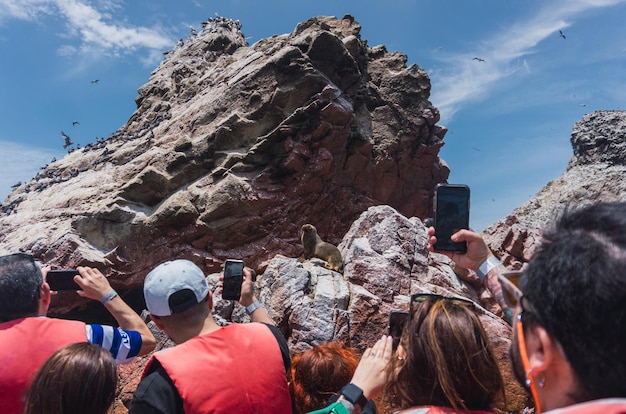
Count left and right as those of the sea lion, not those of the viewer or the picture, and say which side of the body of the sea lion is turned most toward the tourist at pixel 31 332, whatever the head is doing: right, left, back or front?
left

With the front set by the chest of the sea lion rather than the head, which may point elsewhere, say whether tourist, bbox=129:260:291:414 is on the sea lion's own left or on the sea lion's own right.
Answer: on the sea lion's own left

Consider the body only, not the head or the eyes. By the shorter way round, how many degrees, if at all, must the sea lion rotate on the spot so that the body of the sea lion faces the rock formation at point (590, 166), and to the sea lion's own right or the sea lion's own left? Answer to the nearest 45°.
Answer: approximately 135° to the sea lion's own right

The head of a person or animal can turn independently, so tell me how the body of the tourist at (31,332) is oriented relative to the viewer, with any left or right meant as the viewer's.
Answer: facing away from the viewer and to the right of the viewer

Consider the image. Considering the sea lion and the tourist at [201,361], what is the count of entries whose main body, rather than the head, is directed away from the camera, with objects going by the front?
1

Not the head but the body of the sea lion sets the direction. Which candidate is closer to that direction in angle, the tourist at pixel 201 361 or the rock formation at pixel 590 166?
the tourist

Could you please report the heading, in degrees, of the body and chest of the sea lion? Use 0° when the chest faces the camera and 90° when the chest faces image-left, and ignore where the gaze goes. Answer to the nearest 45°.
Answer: approximately 90°

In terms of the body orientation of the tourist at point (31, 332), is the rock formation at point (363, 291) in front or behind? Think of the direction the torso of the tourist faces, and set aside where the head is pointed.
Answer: in front

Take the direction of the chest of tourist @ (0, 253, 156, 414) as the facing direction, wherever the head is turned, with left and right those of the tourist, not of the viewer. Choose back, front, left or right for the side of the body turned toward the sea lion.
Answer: front

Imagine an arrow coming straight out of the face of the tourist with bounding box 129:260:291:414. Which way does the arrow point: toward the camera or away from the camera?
away from the camera

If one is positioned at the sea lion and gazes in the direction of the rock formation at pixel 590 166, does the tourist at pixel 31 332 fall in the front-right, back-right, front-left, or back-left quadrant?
back-right

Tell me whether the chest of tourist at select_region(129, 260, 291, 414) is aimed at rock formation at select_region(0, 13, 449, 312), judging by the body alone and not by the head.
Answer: yes

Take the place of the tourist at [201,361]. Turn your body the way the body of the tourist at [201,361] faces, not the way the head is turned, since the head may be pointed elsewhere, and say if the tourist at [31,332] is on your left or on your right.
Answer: on your left

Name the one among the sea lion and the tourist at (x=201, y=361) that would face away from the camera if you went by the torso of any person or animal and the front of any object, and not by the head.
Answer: the tourist

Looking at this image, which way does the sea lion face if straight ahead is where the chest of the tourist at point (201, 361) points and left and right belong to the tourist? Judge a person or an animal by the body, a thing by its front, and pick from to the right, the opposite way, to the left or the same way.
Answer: to the left

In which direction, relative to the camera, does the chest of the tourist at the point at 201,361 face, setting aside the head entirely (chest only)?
away from the camera
